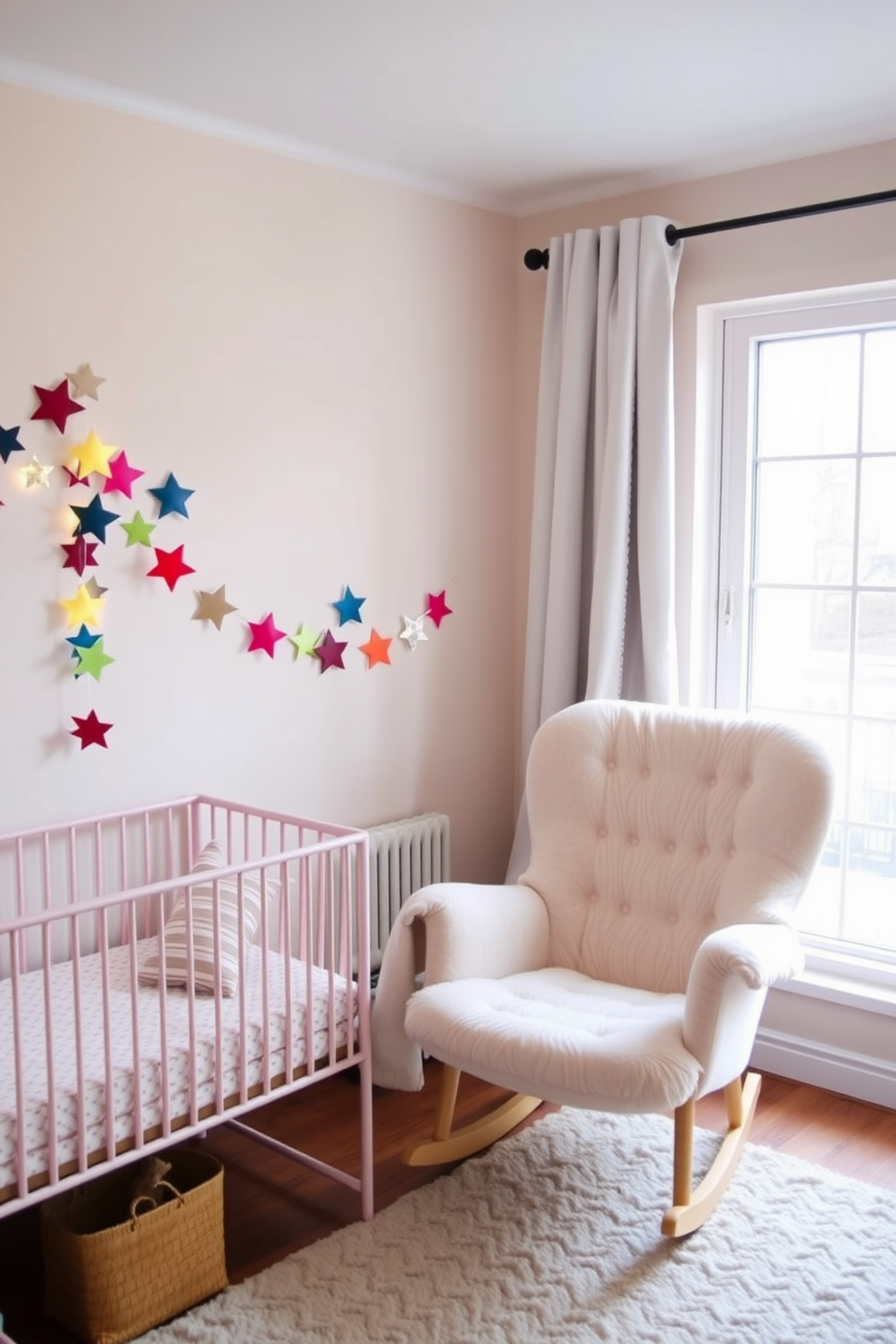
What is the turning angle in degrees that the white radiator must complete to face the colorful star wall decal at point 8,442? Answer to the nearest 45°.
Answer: approximately 90° to its right

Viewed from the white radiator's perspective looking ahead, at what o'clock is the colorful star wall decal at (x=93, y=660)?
The colorful star wall decal is roughly at 3 o'clock from the white radiator.

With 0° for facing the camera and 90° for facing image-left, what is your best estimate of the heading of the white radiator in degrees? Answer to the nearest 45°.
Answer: approximately 315°

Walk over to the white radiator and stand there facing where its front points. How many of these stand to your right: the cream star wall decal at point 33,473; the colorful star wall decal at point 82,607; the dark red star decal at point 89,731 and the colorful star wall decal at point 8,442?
4

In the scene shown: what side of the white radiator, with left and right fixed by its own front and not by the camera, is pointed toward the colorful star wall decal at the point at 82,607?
right

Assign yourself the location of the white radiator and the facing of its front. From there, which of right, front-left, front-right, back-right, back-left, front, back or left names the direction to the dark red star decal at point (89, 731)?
right
